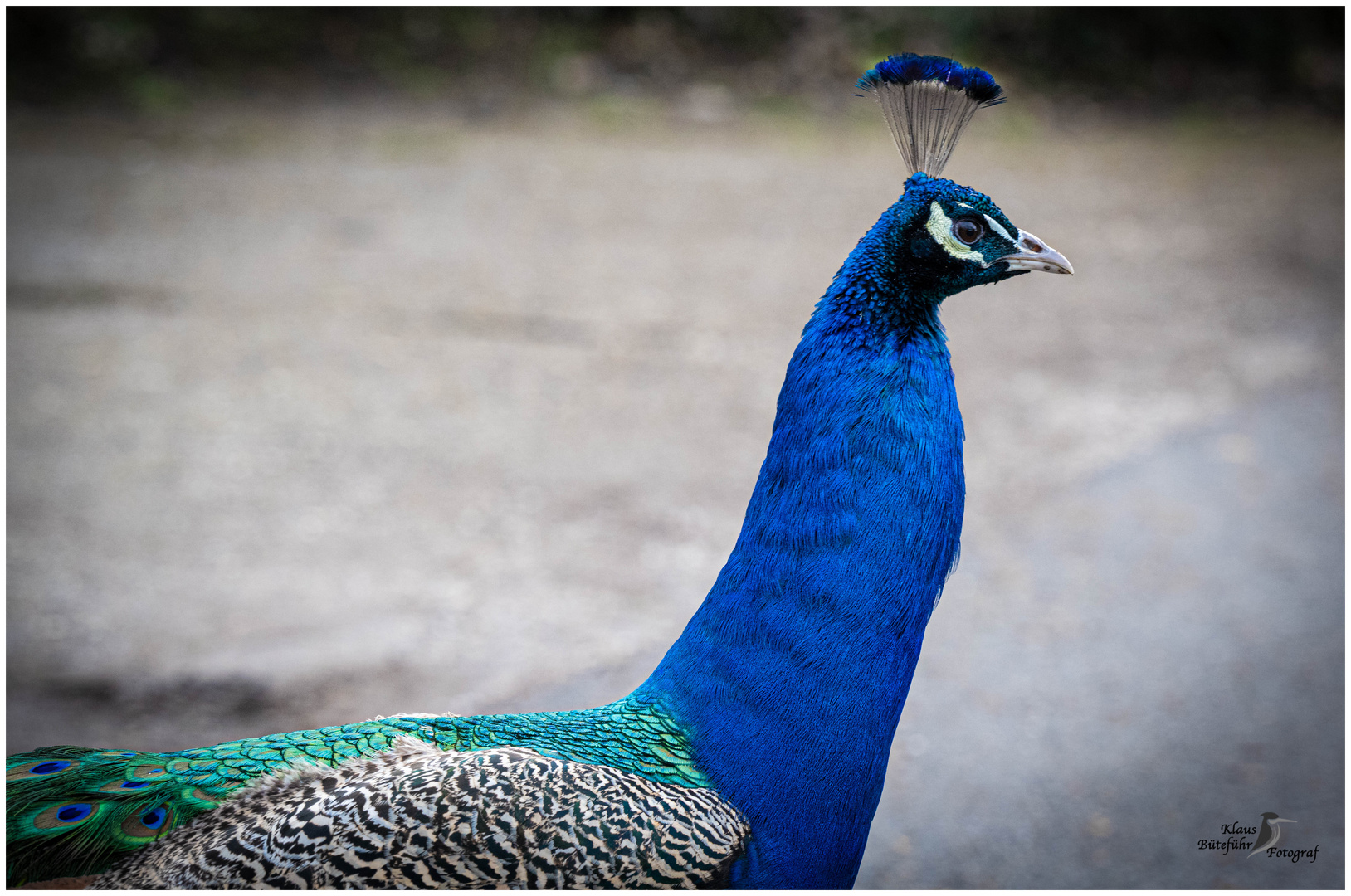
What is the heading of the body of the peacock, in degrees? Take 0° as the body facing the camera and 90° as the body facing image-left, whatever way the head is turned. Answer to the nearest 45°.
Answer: approximately 270°
